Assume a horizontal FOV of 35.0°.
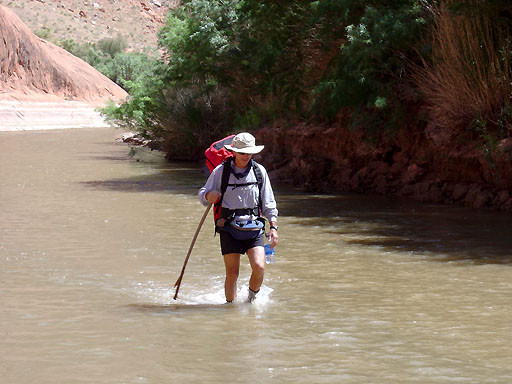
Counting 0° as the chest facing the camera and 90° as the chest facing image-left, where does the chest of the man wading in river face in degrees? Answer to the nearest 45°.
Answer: approximately 0°
